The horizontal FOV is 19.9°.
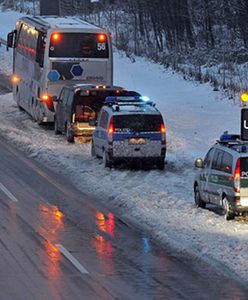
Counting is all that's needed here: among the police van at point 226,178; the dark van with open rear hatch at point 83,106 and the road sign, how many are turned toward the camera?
1

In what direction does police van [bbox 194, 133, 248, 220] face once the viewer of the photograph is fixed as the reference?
facing away from the viewer and to the left of the viewer

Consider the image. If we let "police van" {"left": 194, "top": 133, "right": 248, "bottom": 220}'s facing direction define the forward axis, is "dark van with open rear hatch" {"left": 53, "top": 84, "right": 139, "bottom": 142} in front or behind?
in front

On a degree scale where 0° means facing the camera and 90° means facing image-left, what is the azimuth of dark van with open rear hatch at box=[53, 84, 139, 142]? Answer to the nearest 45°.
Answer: approximately 135°

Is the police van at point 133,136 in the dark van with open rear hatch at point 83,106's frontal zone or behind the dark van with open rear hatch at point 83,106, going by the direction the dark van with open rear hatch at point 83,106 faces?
behind

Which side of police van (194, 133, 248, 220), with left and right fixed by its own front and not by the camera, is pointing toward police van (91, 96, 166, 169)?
front

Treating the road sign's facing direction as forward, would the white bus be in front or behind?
behind

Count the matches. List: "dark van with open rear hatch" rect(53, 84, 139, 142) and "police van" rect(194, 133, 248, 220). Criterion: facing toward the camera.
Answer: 0

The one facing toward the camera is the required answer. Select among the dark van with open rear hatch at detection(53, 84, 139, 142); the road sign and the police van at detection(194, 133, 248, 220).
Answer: the road sign

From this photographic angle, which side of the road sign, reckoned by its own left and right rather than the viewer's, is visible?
front

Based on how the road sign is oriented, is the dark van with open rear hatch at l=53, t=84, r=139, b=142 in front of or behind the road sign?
behind
